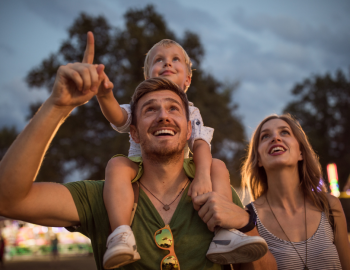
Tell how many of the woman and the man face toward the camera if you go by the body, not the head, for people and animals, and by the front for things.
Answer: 2

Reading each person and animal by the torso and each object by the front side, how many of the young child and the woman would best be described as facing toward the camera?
2

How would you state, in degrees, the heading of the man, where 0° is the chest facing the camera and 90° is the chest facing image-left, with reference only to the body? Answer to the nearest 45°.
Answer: approximately 0°

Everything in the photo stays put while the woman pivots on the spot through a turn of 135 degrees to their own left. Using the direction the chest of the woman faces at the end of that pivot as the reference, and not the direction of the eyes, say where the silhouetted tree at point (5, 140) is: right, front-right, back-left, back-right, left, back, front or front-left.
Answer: left

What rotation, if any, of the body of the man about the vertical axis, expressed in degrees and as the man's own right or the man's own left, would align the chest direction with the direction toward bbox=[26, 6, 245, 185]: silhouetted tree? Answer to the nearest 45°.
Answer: approximately 180°

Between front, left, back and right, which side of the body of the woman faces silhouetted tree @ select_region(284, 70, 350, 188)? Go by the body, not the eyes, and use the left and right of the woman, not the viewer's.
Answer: back

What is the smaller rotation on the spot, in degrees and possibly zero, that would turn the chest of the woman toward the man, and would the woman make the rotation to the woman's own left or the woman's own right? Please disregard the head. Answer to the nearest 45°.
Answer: approximately 45° to the woman's own right

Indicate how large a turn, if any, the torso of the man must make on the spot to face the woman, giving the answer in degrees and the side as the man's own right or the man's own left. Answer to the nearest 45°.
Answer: approximately 135° to the man's own left
